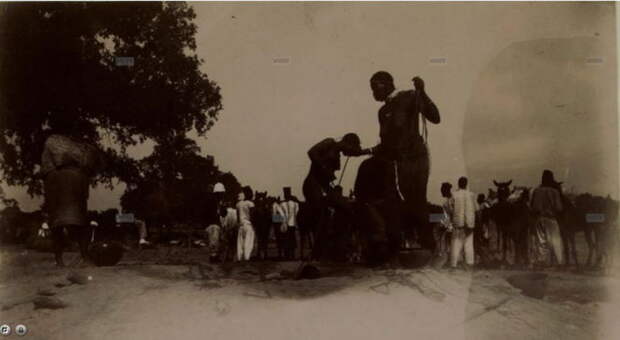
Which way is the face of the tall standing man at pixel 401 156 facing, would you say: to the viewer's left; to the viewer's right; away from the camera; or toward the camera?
to the viewer's left
